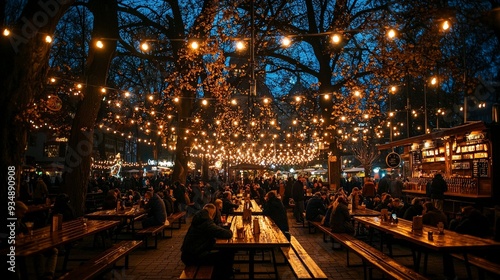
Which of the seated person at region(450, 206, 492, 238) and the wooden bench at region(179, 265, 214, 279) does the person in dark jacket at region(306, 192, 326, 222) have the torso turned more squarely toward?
the seated person

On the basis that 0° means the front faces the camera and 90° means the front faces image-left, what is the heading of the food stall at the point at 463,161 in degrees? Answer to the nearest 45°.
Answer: approximately 45°

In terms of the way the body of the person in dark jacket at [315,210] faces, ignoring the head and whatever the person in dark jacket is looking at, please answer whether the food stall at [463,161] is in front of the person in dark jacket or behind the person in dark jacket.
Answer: in front

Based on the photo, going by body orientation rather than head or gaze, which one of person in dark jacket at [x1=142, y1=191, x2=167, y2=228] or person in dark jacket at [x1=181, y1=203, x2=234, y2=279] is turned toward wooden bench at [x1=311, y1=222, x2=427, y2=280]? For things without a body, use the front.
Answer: person in dark jacket at [x1=181, y1=203, x2=234, y2=279]

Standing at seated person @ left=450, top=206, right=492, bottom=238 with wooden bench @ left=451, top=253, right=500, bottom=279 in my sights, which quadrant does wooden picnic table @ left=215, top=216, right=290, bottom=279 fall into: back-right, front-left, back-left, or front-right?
front-right

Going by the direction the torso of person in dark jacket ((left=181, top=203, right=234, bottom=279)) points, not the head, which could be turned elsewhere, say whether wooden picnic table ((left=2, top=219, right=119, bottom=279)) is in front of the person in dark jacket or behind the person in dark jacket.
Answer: behind

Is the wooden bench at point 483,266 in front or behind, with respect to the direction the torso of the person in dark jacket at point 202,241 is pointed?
in front

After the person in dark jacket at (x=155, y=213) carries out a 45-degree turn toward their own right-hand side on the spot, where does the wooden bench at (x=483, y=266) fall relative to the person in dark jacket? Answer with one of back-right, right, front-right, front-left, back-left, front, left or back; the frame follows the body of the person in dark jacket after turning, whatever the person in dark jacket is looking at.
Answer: back

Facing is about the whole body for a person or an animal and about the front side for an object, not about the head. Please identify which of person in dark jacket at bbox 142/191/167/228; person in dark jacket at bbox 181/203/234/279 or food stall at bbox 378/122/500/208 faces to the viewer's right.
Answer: person in dark jacket at bbox 181/203/234/279
